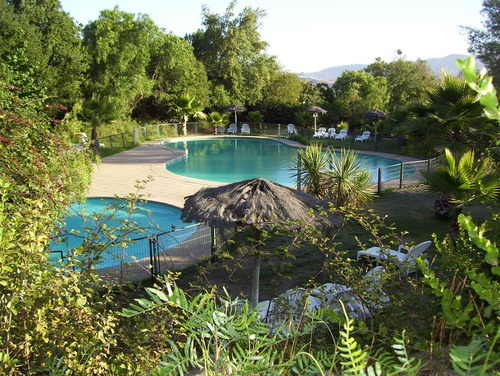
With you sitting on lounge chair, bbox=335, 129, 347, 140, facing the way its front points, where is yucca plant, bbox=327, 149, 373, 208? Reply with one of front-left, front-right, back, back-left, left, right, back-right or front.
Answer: front-left

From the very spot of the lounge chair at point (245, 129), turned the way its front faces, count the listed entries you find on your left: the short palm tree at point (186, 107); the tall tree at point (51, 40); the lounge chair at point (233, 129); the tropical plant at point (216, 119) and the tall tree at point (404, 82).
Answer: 1

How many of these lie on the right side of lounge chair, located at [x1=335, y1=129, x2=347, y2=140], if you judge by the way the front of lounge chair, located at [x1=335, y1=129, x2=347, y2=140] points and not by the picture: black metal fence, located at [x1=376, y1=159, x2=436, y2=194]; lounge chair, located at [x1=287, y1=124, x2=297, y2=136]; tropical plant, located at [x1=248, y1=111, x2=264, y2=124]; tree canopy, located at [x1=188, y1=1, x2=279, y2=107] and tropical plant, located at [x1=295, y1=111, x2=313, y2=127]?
4

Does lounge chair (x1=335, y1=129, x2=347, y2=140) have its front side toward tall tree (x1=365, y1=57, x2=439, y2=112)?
no

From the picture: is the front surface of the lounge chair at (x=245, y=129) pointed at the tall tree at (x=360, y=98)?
no

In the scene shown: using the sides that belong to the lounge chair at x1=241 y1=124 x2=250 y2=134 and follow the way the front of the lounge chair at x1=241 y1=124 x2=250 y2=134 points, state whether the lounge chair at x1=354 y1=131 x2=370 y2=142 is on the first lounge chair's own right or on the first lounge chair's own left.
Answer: on the first lounge chair's own left

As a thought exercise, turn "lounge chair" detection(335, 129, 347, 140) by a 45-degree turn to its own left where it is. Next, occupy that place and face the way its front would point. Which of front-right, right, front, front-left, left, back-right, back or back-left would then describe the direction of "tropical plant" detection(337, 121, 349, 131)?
back

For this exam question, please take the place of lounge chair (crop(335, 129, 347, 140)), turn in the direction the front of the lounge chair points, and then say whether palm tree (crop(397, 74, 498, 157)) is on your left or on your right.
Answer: on your left

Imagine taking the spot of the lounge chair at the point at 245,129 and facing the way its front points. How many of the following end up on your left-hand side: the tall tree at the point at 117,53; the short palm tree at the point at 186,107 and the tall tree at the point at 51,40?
0

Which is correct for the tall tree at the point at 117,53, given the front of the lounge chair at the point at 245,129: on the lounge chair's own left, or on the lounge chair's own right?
on the lounge chair's own right

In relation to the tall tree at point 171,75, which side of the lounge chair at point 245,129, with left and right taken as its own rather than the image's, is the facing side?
right

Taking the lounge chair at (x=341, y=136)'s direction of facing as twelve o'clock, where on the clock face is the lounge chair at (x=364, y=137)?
the lounge chair at (x=364, y=137) is roughly at 8 o'clock from the lounge chair at (x=341, y=136).

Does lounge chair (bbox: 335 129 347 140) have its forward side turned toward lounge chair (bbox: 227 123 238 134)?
no

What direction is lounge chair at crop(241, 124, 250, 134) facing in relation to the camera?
toward the camera

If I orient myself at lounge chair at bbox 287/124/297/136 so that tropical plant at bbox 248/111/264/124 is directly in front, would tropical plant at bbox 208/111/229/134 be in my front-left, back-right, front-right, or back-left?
front-left

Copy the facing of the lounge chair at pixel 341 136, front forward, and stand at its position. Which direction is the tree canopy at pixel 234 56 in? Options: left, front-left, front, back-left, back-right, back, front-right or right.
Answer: right

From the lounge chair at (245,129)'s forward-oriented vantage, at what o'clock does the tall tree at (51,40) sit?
The tall tree is roughly at 2 o'clock from the lounge chair.

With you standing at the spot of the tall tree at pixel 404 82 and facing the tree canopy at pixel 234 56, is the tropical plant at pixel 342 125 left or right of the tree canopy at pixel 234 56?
left

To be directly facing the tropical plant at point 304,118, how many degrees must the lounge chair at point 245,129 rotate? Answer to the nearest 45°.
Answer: approximately 90° to its left

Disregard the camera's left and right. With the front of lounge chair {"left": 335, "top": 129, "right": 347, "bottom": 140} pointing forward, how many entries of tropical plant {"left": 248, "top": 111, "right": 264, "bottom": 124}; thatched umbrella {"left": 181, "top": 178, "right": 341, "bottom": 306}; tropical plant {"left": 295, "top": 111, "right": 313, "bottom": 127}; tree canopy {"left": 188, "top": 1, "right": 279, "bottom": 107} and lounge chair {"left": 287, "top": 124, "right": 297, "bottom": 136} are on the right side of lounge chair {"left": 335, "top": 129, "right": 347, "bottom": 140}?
4

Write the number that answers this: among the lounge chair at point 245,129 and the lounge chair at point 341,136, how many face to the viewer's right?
0
